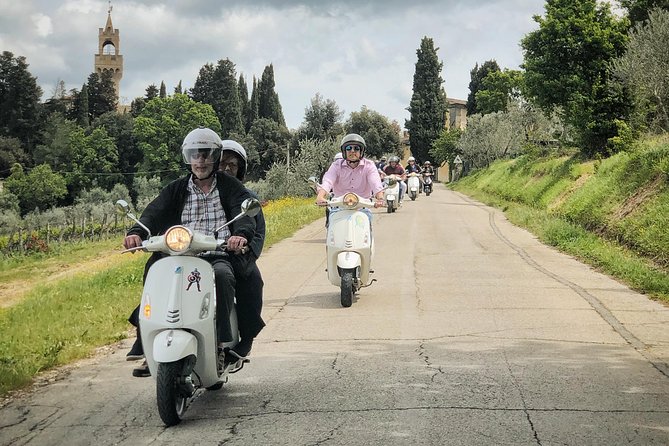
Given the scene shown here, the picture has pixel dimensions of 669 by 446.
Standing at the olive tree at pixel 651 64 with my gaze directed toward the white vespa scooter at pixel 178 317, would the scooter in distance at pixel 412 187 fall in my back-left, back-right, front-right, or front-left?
back-right

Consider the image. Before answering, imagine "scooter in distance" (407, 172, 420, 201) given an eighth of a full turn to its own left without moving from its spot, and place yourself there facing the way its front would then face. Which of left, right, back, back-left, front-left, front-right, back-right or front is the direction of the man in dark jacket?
front-right

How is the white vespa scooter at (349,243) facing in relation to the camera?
toward the camera

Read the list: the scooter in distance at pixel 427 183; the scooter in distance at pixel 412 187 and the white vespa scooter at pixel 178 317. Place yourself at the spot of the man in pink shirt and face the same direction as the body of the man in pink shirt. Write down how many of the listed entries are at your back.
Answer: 2

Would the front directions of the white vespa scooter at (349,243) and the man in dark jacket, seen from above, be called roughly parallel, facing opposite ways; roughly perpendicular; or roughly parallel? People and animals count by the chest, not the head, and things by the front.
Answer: roughly parallel

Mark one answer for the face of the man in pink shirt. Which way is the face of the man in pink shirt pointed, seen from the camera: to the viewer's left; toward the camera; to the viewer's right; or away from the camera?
toward the camera

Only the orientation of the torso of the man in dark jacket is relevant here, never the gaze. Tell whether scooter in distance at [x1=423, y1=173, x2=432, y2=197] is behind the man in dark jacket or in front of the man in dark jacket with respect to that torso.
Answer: behind

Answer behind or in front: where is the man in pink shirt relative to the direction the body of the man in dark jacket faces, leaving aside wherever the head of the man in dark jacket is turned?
behind

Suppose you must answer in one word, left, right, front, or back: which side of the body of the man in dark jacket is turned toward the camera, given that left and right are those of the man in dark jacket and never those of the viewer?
front

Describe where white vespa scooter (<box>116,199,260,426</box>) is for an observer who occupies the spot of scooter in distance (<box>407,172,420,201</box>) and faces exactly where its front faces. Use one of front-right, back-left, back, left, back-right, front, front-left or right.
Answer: front

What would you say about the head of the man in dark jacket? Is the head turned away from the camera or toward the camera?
toward the camera

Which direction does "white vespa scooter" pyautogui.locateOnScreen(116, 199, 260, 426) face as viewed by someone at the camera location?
facing the viewer
